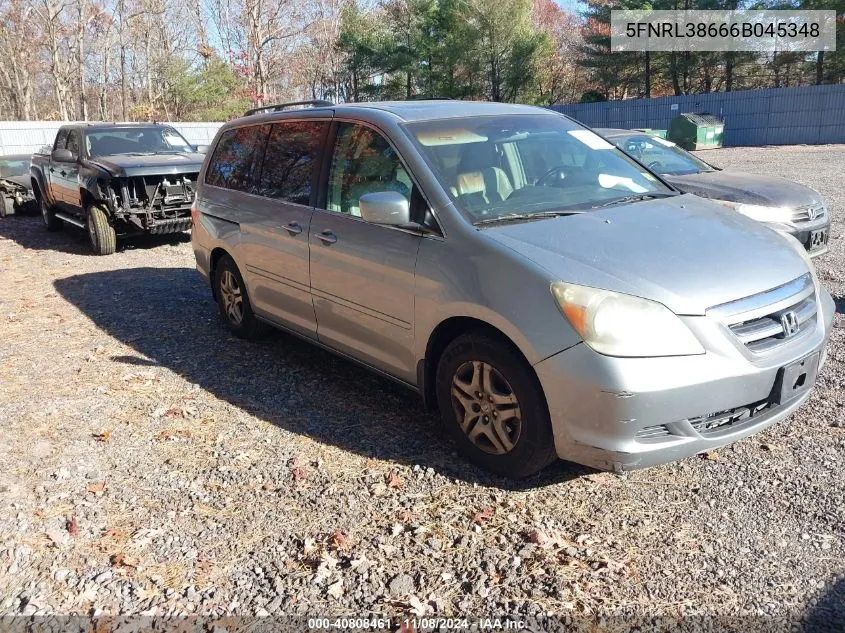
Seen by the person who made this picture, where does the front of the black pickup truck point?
facing the viewer and to the right of the viewer

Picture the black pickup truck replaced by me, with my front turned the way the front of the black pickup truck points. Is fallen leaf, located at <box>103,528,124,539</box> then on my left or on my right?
on my right

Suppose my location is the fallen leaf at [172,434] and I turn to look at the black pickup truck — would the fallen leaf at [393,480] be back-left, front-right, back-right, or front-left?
back-right

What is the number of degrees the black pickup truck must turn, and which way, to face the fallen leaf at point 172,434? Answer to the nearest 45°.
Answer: approximately 45° to its right

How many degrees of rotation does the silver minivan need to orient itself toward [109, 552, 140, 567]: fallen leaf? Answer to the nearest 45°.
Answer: approximately 90° to its right

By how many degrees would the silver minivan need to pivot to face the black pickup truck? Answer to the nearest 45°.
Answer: approximately 180°

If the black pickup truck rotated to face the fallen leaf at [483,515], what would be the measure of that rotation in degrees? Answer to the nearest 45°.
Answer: approximately 45° to its right

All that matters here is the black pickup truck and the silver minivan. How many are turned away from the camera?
0

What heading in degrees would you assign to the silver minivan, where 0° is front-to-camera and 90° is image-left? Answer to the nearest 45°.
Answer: approximately 315°
